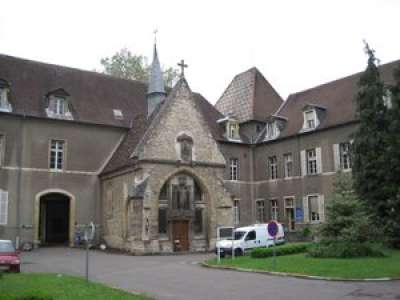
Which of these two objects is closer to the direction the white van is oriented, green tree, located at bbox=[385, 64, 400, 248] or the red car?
the red car

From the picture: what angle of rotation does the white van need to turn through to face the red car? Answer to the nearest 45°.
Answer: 0° — it already faces it

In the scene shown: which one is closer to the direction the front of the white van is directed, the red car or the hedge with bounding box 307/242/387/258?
the red car

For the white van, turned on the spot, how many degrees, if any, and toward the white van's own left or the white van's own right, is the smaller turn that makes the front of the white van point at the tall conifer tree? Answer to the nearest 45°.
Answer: approximately 135° to the white van's own left

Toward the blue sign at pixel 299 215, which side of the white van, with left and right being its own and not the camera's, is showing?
back

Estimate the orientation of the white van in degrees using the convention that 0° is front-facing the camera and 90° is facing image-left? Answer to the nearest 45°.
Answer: approximately 45°
